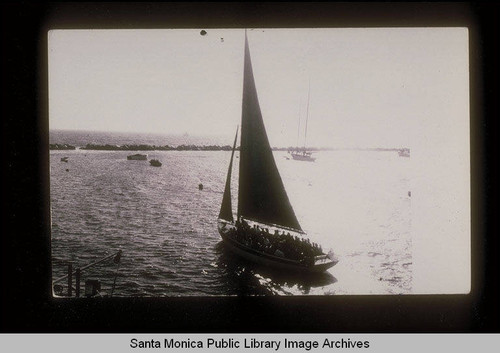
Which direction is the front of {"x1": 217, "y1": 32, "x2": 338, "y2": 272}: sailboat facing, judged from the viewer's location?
facing away from the viewer and to the left of the viewer

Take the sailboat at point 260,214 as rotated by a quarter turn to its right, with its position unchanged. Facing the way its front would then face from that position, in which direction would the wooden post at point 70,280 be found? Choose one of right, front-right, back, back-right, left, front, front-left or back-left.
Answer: back

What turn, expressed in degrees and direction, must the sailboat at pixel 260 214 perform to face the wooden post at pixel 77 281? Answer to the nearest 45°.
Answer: approximately 90° to its left

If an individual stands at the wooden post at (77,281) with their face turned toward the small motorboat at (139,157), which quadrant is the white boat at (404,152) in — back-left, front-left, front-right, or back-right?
front-right

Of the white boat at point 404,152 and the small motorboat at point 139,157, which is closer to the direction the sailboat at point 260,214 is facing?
the small motorboat
